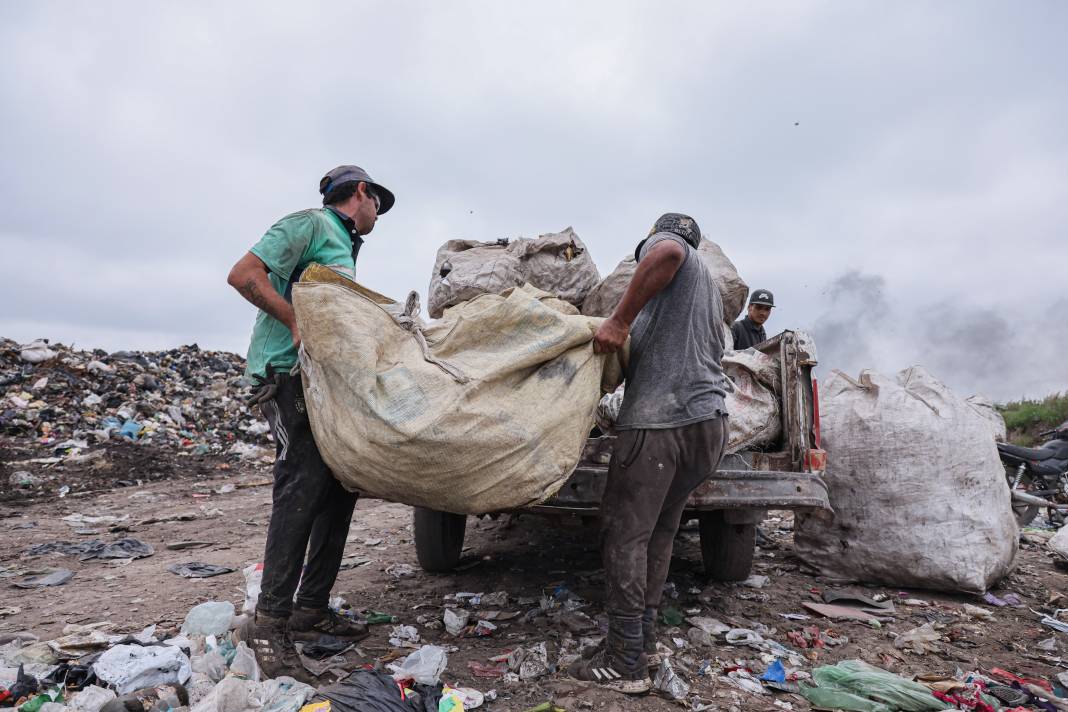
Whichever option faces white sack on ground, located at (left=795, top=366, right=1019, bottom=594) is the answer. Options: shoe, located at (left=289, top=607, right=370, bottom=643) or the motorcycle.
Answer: the shoe

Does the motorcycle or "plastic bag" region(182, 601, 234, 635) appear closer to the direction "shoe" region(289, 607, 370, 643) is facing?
the motorcycle

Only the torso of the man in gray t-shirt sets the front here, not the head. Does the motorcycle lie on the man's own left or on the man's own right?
on the man's own right

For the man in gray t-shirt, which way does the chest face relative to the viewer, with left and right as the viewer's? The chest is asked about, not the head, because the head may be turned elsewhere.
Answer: facing away from the viewer and to the left of the viewer

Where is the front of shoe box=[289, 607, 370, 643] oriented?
to the viewer's right

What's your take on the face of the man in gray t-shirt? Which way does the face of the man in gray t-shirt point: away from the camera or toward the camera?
away from the camera

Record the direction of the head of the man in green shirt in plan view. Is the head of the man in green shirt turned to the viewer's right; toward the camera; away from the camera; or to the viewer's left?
to the viewer's right

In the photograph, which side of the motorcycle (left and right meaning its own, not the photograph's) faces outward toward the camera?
right

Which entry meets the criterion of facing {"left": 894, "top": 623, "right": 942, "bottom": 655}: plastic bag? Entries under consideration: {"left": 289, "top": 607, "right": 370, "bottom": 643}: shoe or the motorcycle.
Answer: the shoe

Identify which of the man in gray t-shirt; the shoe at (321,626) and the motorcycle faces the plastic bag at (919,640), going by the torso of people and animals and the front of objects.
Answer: the shoe

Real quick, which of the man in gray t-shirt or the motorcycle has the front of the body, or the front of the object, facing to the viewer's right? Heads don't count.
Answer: the motorcycle

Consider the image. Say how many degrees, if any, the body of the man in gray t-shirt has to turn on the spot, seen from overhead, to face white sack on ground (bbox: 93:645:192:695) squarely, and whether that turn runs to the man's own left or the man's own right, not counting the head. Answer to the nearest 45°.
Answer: approximately 45° to the man's own left
